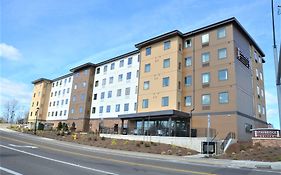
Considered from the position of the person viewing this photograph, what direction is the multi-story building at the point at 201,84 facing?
facing the viewer and to the left of the viewer
